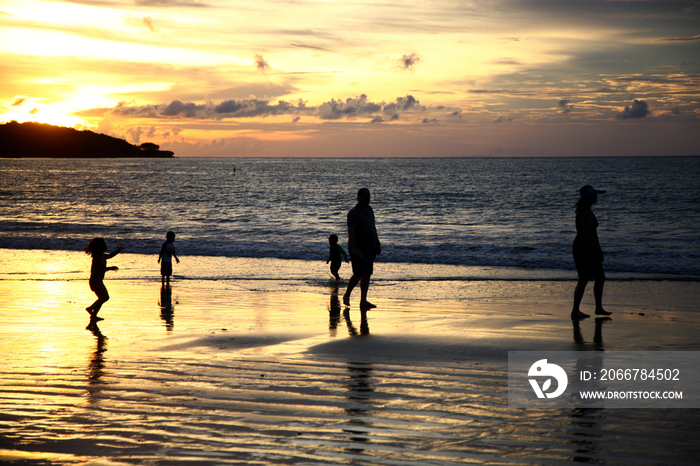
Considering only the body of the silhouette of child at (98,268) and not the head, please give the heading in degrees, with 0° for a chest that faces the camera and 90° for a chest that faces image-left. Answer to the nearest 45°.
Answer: approximately 270°
